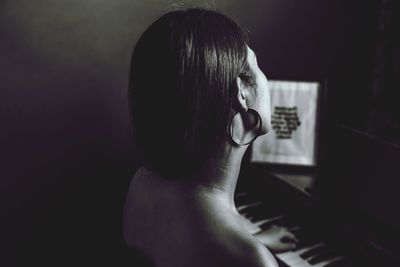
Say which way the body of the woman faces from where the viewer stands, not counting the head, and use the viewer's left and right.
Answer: facing away from the viewer and to the right of the viewer

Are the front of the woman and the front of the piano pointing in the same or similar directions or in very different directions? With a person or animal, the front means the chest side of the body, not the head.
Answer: very different directions

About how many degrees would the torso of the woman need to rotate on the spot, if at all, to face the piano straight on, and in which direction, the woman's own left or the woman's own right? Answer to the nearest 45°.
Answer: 0° — they already face it

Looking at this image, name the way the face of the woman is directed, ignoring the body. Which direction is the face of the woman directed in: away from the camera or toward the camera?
away from the camera

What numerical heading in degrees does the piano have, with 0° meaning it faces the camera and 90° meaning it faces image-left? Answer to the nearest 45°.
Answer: approximately 45°
